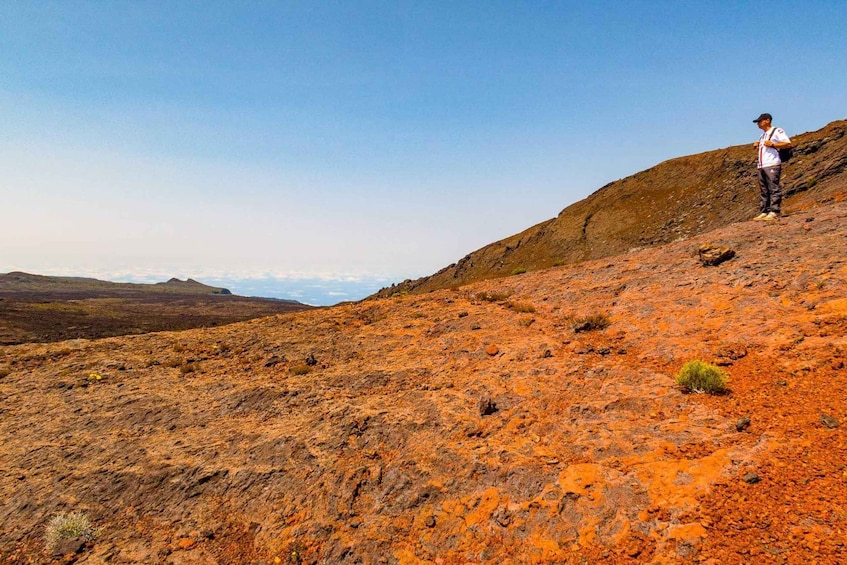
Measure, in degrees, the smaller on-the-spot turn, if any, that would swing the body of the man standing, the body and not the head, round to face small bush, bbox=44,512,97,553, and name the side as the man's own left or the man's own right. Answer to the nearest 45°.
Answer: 0° — they already face it

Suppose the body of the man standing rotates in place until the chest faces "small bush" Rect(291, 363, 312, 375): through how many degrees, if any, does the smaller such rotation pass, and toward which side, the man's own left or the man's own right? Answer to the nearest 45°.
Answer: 0° — they already face it

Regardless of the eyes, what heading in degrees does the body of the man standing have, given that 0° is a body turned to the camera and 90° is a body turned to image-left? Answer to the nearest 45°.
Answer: approximately 45°

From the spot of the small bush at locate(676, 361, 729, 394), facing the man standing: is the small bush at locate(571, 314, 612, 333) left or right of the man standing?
left

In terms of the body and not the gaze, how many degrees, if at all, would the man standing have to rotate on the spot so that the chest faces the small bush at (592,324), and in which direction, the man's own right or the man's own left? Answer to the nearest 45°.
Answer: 0° — they already face it

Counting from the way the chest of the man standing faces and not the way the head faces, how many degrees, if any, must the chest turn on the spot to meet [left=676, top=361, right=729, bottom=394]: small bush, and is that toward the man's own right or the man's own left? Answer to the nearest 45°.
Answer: approximately 45° to the man's own left
